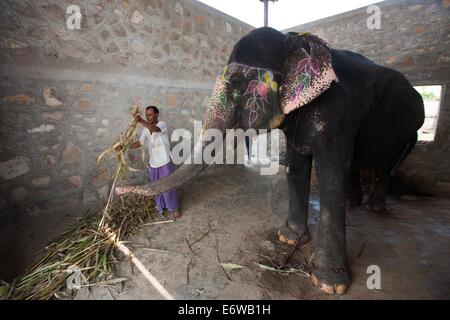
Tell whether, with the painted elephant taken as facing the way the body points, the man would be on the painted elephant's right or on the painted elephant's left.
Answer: on the painted elephant's right

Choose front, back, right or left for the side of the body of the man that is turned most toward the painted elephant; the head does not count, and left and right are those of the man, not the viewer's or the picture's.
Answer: left

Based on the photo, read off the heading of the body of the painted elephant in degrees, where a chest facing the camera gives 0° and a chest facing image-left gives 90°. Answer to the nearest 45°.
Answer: approximately 45°
